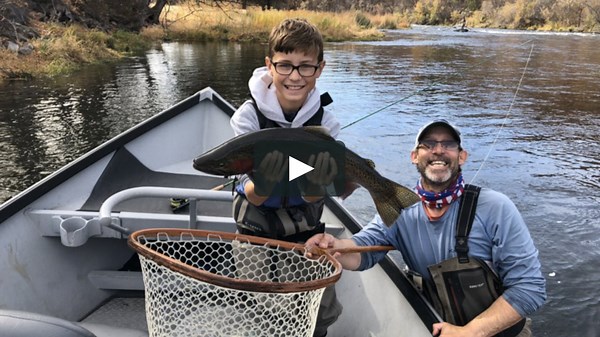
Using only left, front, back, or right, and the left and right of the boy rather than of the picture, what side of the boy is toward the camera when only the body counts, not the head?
front

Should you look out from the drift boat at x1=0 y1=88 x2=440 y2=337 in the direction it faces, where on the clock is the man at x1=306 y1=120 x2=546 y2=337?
The man is roughly at 4 o'clock from the drift boat.

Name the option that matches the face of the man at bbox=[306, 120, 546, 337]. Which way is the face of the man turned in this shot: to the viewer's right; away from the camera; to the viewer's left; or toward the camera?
toward the camera

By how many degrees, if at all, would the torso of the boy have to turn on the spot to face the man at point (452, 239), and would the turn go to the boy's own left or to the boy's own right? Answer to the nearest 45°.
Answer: approximately 90° to the boy's own left

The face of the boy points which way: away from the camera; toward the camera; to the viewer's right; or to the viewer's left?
toward the camera

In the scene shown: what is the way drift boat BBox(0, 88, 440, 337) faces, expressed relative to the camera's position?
facing away from the viewer
